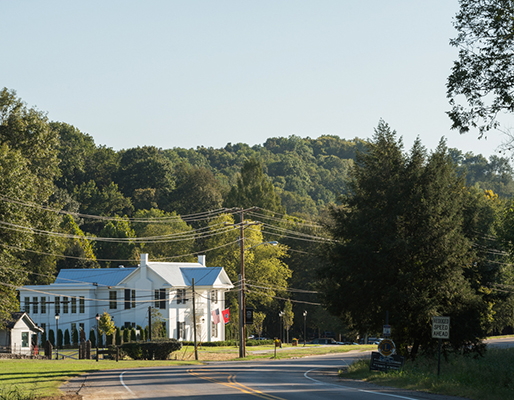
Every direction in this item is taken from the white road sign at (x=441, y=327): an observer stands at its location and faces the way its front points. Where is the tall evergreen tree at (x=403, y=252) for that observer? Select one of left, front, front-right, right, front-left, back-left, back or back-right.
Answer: back

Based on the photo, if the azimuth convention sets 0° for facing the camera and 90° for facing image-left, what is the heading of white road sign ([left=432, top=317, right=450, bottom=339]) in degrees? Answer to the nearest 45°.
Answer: approximately 0°
